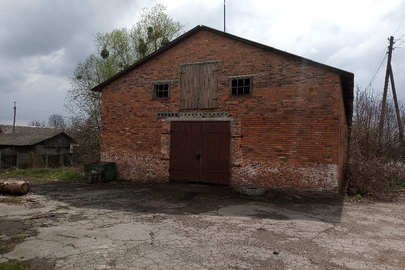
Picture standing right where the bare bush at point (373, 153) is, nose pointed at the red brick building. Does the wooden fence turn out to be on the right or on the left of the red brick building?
right

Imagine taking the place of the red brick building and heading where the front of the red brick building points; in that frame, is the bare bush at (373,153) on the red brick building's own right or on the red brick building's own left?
on the red brick building's own left

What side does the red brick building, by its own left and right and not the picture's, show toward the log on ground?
right

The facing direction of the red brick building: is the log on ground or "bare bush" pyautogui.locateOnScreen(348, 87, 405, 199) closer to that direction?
the log on ground

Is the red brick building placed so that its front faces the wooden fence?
no

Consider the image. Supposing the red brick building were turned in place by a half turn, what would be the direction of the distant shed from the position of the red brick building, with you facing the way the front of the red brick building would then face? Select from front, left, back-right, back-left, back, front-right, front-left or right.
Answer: front-left

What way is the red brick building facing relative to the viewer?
toward the camera
